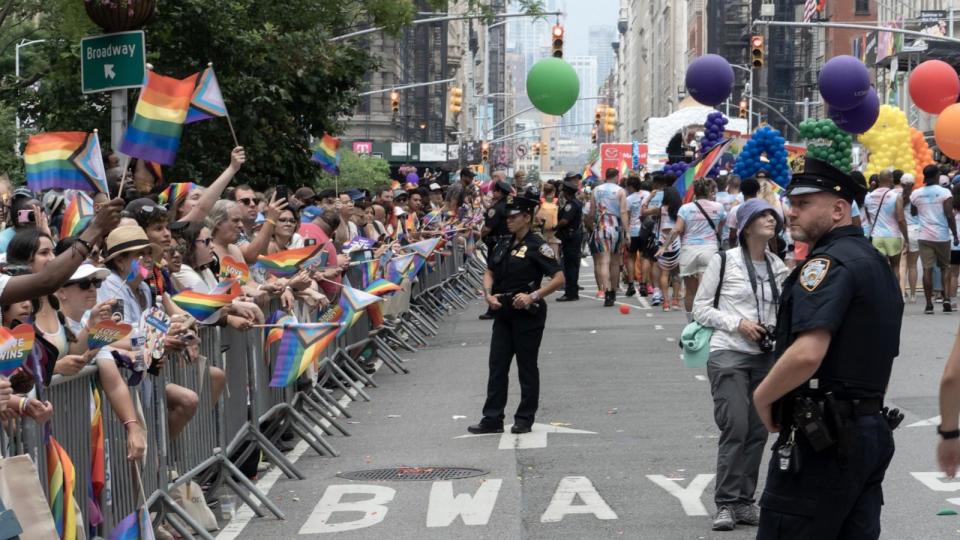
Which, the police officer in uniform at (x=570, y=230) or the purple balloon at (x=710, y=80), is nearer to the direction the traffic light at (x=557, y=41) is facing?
the police officer in uniform

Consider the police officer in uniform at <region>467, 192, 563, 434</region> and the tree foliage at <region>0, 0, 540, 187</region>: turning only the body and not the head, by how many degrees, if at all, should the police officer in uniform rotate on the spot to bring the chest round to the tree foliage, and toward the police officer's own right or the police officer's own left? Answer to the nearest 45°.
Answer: approximately 90° to the police officer's own right

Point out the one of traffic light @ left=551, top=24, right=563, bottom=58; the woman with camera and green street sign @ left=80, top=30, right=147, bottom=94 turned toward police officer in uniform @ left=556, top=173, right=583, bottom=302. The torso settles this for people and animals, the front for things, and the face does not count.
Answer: the traffic light

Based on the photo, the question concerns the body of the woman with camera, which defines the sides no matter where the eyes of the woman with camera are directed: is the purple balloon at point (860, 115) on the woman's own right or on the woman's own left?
on the woman's own left

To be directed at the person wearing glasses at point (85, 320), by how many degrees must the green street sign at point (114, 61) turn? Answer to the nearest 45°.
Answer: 0° — it already faces them

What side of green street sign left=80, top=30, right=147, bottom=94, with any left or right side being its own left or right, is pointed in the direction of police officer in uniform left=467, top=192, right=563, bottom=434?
left

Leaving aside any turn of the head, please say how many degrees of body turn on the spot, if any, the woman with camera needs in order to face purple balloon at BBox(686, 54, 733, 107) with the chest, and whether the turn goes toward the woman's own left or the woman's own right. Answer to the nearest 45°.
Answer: approximately 135° to the woman's own left

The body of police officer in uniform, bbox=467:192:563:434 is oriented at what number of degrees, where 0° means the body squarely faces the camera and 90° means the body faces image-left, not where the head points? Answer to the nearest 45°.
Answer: approximately 45°

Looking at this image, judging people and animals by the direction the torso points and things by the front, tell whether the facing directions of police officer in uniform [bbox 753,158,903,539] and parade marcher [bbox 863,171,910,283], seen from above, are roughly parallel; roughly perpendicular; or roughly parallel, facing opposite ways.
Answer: roughly perpendicular
